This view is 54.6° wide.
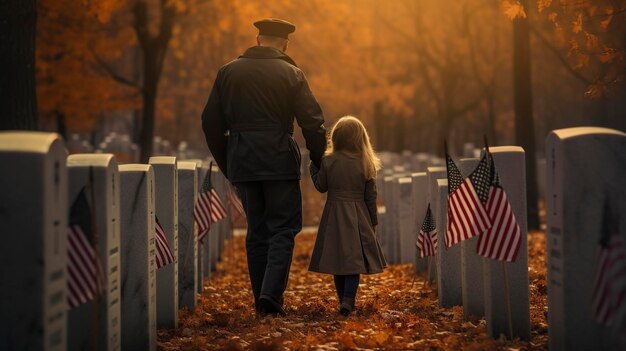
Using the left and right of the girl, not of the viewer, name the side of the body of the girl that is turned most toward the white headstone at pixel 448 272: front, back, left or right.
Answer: right

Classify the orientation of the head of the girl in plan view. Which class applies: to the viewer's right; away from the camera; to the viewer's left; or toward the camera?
away from the camera

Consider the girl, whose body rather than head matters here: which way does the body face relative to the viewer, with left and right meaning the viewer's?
facing away from the viewer

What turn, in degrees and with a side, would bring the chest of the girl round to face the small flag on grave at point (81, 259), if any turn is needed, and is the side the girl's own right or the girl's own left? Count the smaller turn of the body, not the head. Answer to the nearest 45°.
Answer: approximately 135° to the girl's own left
